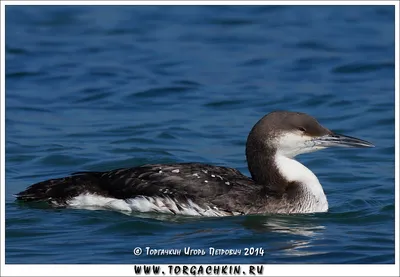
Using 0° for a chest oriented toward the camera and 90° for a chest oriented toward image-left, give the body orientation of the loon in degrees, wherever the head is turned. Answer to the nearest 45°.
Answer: approximately 270°
